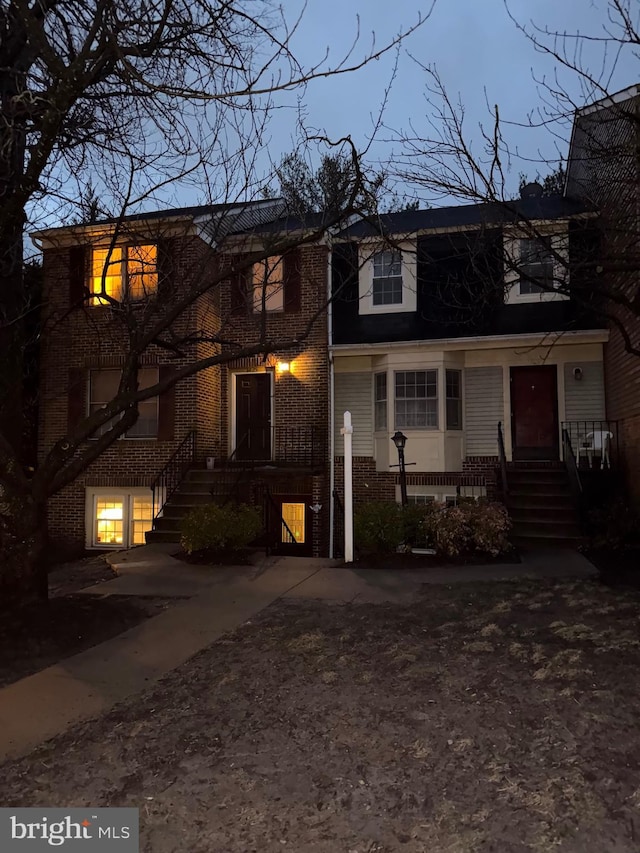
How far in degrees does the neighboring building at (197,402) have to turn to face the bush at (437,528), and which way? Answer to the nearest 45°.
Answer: approximately 45° to its left

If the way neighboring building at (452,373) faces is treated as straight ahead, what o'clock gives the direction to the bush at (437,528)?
The bush is roughly at 12 o'clock from the neighboring building.

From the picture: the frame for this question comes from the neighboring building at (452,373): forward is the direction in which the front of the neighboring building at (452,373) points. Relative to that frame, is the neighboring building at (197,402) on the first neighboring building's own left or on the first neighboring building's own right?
on the first neighboring building's own right

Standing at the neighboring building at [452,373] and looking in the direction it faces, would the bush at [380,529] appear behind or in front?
in front

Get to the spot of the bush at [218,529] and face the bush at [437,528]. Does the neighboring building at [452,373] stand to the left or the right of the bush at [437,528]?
left

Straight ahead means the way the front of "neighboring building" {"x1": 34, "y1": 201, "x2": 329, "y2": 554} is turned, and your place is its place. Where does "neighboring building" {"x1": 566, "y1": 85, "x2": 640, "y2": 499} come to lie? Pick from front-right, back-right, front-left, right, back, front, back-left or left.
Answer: front-left

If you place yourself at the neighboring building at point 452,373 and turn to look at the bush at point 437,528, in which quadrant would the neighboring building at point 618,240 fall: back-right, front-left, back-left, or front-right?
front-left

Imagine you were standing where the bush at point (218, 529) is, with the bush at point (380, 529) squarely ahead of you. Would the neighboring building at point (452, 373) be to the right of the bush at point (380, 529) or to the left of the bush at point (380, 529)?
left

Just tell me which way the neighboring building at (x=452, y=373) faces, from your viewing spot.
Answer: facing the viewer

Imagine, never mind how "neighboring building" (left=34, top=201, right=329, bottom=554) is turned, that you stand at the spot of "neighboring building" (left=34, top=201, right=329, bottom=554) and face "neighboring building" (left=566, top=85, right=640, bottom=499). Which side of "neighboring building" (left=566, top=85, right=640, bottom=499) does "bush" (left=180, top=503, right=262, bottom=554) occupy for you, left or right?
right

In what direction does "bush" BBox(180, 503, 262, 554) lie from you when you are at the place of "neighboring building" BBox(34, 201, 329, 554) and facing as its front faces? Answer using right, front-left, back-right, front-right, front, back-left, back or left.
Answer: front

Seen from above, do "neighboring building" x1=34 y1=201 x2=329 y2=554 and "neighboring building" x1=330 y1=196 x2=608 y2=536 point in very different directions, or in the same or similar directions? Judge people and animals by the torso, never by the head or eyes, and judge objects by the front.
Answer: same or similar directions

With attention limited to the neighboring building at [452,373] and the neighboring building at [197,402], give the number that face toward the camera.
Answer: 2

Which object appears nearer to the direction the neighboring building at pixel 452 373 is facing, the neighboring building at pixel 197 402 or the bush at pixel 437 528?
the bush
